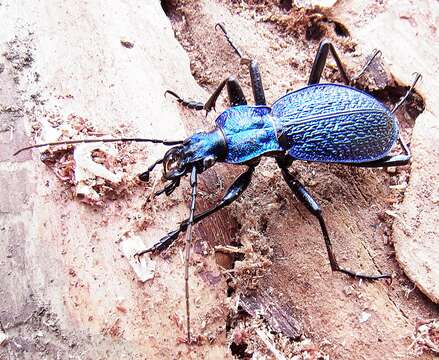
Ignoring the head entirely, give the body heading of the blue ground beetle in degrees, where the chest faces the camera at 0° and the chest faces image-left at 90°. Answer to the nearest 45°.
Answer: approximately 90°
